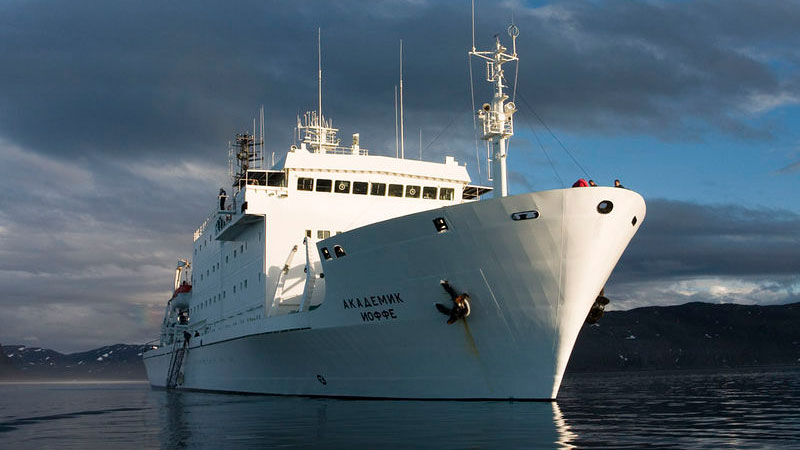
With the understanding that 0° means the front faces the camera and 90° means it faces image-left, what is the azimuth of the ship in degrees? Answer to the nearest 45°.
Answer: approximately 315°
